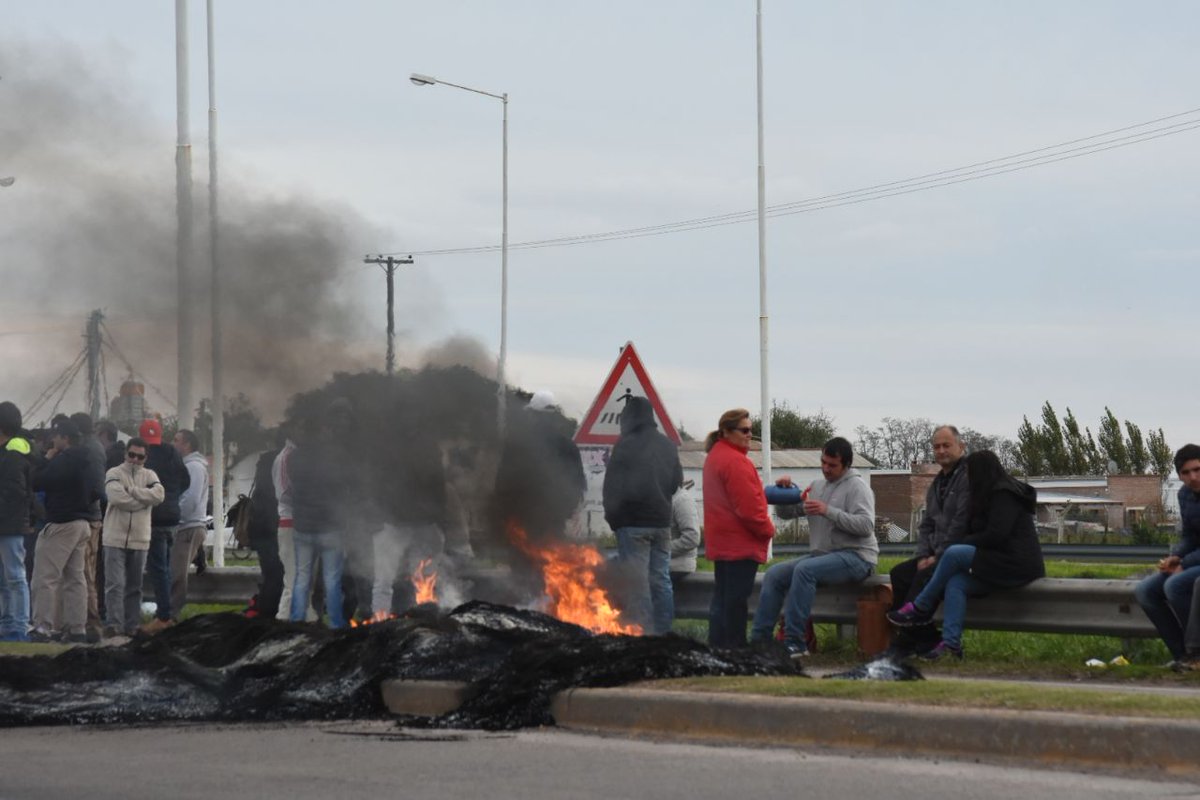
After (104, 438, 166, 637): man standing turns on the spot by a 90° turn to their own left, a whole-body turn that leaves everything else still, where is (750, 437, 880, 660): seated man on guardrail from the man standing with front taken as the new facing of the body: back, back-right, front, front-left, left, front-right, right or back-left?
front-right

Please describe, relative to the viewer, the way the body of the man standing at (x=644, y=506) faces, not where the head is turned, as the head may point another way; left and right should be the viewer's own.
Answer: facing away from the viewer

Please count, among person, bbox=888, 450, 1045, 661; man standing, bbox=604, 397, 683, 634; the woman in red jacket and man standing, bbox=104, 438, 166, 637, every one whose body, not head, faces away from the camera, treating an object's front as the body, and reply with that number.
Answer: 1

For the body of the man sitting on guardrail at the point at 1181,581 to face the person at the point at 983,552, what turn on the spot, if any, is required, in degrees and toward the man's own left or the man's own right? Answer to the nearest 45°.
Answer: approximately 45° to the man's own right

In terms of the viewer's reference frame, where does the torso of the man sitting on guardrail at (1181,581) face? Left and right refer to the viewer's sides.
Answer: facing the viewer and to the left of the viewer

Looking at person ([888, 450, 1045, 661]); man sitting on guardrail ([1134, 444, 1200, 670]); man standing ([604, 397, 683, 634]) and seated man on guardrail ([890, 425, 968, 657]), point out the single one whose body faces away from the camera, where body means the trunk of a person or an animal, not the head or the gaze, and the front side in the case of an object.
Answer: the man standing

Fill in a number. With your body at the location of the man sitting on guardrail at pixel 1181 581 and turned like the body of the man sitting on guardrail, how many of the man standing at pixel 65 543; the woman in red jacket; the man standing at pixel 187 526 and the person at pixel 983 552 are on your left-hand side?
0

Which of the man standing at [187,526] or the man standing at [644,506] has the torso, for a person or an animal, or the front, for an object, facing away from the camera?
the man standing at [644,506]

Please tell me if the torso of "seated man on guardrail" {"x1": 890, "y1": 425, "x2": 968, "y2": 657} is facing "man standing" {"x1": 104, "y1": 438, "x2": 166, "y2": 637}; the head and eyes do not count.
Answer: no

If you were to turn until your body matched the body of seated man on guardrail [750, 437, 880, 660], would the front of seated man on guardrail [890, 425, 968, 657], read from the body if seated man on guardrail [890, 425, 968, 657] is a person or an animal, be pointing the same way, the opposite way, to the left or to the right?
the same way

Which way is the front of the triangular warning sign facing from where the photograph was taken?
facing the viewer

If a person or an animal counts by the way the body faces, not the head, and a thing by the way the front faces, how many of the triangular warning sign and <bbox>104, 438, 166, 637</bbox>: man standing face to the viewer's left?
0

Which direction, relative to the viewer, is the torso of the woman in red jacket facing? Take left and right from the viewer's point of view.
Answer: facing to the right of the viewer

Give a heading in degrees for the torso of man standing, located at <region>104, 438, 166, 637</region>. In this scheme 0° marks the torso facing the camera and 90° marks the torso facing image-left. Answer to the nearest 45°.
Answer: approximately 0°

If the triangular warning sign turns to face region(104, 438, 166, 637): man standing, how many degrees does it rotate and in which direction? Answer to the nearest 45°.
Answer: approximately 135° to its right
